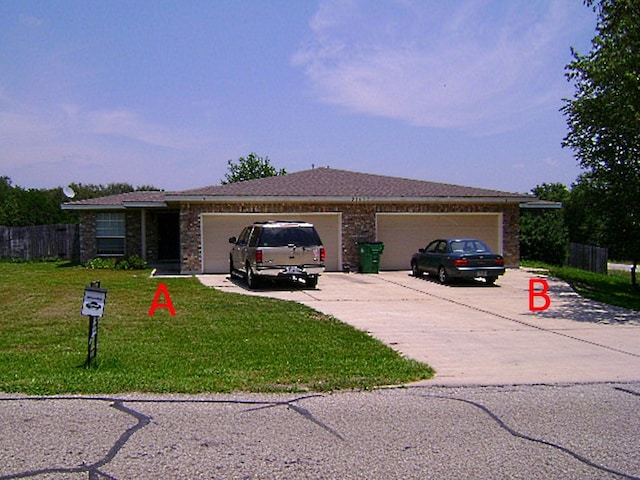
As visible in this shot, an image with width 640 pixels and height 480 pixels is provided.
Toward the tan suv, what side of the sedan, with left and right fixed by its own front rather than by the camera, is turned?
left

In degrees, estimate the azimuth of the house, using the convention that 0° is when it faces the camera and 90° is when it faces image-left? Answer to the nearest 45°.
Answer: approximately 0°

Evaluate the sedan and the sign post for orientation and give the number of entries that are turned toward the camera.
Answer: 1

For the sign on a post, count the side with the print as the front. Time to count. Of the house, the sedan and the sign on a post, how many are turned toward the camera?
2

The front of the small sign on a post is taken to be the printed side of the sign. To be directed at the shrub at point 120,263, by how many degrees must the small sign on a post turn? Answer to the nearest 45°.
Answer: approximately 180°

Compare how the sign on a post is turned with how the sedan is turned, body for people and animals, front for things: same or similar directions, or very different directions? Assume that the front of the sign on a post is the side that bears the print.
very different directions

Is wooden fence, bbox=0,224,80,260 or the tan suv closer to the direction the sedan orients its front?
the wooden fence

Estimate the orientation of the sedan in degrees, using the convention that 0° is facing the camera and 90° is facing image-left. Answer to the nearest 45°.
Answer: approximately 135°

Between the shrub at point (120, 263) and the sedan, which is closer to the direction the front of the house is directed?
the sedan
